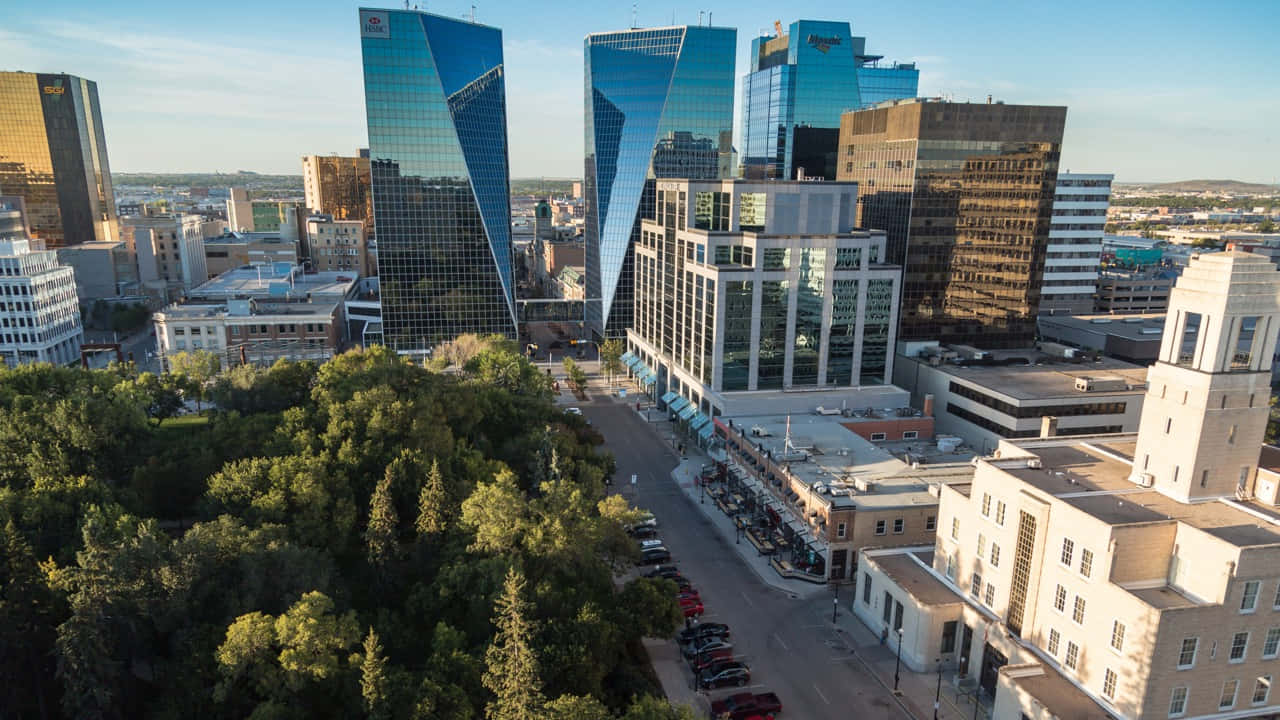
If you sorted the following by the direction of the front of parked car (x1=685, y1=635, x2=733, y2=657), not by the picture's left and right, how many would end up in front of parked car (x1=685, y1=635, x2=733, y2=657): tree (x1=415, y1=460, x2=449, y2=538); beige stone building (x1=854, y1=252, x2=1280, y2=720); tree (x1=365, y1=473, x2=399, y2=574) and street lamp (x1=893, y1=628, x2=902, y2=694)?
2

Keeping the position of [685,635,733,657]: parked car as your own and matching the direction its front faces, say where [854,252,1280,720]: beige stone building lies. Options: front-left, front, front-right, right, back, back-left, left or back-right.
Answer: back

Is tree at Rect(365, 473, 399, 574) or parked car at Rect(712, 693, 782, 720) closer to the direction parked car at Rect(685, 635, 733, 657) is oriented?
the tree

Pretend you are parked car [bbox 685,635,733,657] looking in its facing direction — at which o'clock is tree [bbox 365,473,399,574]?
The tree is roughly at 12 o'clock from the parked car.

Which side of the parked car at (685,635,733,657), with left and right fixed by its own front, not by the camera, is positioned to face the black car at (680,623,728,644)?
right

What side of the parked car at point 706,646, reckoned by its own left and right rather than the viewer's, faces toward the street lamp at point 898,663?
back

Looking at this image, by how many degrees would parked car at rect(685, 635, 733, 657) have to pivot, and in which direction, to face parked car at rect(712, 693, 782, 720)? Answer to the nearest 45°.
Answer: approximately 135° to its left

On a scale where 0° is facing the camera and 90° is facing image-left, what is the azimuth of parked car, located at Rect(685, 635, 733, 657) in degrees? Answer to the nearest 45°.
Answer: approximately 90°

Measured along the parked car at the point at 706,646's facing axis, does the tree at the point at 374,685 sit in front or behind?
in front

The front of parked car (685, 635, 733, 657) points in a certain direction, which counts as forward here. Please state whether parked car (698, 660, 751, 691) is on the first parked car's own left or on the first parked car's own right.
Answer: on the first parked car's own left

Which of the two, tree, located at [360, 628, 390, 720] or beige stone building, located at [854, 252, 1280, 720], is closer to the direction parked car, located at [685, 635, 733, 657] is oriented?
the tree

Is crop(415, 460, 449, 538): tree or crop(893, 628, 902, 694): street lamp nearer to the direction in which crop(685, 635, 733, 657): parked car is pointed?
the tree
